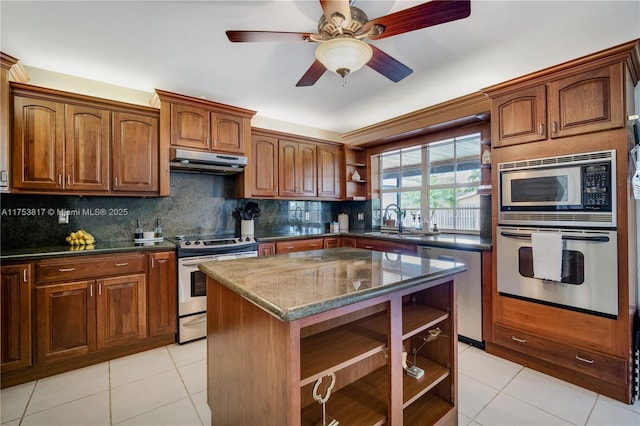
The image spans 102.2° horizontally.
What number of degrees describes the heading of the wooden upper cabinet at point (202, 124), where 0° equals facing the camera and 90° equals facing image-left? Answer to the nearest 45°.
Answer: approximately 315°

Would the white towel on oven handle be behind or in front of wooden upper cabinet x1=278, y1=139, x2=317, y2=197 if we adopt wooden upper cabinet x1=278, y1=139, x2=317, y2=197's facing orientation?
in front

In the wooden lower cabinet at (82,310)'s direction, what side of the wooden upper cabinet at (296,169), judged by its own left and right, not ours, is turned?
right

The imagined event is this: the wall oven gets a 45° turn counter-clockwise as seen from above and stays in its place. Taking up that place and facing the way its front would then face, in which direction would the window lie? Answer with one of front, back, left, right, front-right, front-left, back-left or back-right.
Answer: back-right

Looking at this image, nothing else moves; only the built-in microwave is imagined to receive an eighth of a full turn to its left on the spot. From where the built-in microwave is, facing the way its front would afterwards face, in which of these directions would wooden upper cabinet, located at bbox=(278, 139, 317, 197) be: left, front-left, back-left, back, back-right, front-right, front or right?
right

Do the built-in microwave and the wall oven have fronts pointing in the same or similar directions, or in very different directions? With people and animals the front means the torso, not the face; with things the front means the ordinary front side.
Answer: same or similar directions

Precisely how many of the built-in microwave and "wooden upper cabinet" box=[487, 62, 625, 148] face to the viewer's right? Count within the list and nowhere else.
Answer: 0

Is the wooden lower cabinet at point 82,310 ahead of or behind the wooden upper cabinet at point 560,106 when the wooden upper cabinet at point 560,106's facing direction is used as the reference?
ahead

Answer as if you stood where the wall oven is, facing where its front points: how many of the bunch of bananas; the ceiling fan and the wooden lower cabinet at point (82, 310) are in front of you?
3

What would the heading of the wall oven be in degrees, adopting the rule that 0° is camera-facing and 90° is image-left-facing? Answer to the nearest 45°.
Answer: approximately 45°
